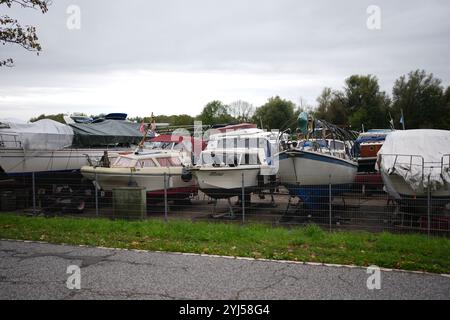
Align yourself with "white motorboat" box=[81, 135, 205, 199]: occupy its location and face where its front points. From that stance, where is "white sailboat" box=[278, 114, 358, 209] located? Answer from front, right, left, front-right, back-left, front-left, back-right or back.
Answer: back-left

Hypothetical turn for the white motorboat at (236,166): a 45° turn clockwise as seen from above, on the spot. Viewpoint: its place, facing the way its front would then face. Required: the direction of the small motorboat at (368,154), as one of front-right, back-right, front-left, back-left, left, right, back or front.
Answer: back-right

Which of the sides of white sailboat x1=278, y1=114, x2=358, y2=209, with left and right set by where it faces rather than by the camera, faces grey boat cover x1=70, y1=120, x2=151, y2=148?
right

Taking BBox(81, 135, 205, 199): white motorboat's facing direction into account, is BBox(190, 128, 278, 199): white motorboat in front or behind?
behind

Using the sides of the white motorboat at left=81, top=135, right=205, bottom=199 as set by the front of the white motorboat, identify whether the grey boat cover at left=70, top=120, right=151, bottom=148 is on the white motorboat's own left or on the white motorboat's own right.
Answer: on the white motorboat's own right

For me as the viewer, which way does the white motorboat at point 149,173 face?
facing to the left of the viewer

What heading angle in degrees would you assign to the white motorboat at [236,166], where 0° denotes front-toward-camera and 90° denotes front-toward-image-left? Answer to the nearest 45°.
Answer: approximately 45°

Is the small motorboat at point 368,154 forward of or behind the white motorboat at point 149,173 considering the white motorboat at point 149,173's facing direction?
behind
